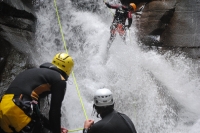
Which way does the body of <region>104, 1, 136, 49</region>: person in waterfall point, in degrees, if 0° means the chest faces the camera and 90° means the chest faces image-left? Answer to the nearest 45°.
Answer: approximately 180°

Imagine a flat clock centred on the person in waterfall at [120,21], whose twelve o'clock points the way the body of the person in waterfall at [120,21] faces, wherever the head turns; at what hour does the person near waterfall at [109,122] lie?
the person near waterfall at [109,122] is roughly at 6 o'clock from the person in waterfall at [120,21].

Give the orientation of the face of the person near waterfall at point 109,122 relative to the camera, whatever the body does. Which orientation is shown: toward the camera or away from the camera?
away from the camera

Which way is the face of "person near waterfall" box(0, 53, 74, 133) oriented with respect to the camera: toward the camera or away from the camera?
away from the camera

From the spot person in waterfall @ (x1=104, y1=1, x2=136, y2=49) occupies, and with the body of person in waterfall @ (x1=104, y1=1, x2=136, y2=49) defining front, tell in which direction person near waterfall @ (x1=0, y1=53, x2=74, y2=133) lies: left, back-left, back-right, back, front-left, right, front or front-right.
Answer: back
